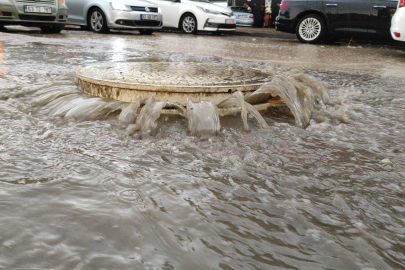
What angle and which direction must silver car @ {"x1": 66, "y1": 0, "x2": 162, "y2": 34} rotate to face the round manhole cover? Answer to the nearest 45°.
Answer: approximately 45° to its right

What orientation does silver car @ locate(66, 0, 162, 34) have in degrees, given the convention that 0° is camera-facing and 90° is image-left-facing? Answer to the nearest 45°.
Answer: approximately 315°

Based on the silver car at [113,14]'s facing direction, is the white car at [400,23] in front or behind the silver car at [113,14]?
in front

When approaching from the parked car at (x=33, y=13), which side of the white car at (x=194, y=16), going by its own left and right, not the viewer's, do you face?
right

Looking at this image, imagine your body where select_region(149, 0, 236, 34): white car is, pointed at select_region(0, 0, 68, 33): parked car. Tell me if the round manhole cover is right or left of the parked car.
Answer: left

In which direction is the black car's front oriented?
to the viewer's right

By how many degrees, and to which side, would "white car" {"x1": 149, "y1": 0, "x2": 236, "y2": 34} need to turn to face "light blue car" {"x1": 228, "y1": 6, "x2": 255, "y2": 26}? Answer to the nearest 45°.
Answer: approximately 135° to its left
